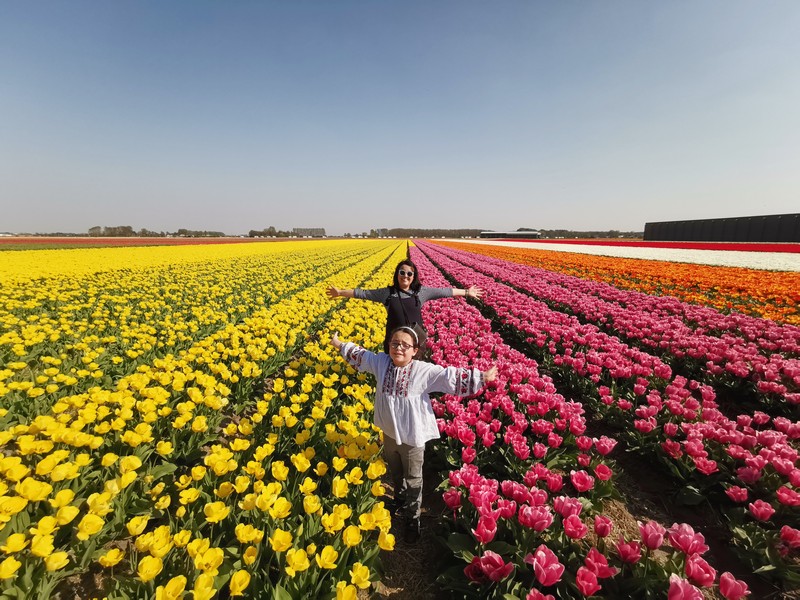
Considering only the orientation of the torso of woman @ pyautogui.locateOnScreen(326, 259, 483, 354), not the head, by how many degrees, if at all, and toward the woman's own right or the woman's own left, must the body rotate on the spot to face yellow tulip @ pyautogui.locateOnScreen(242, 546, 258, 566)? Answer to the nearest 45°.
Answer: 0° — they already face it

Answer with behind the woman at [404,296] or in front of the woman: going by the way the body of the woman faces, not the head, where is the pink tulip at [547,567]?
in front

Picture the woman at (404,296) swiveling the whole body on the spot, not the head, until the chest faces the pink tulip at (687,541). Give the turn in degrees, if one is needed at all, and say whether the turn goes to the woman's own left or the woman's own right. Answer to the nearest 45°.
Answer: approximately 45° to the woman's own left

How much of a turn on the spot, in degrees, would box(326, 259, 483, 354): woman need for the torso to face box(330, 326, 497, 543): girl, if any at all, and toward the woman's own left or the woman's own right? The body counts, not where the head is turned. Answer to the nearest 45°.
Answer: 0° — they already face them

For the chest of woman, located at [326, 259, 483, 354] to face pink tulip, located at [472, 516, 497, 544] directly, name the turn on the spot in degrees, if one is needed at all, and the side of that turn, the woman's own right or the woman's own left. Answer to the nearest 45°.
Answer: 0° — they already face it

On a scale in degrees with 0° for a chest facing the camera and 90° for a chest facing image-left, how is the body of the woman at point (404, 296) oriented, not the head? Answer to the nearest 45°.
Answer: approximately 0°

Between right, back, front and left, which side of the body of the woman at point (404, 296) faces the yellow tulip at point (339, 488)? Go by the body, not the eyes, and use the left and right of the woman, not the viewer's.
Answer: front

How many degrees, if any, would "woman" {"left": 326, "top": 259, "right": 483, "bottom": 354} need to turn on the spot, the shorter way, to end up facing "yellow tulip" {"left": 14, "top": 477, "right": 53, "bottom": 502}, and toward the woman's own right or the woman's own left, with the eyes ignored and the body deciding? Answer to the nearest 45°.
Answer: approximately 45° to the woman's own right

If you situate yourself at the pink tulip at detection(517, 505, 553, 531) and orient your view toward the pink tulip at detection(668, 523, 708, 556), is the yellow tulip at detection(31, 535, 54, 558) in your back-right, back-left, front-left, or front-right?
back-right

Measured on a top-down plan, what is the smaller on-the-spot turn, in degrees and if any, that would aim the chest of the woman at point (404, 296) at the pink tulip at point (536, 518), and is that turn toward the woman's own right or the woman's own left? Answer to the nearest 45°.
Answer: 0° — they already face it
